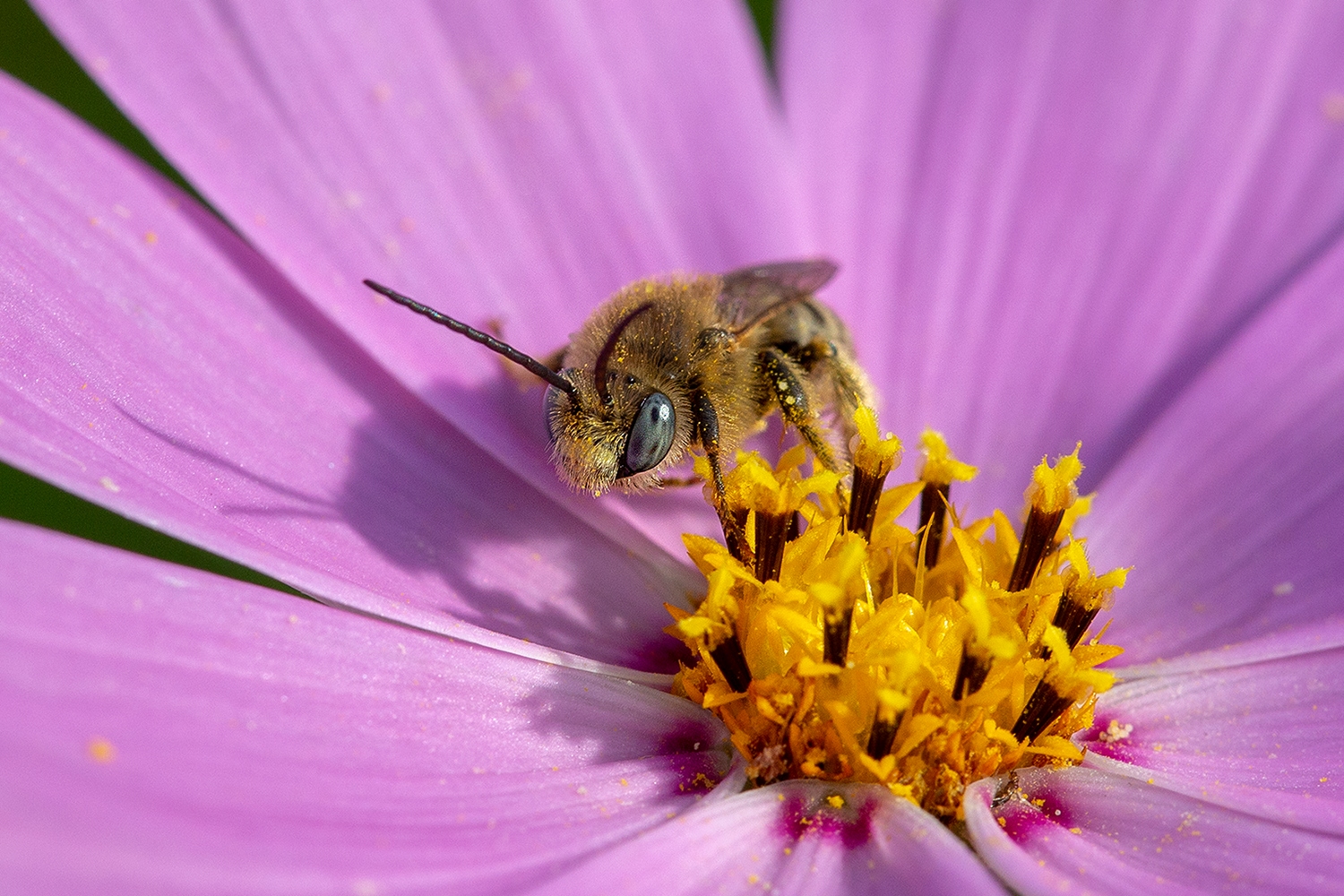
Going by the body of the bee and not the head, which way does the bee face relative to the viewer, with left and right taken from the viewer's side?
facing the viewer and to the left of the viewer

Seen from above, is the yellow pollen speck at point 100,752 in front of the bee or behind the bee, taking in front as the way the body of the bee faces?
in front
